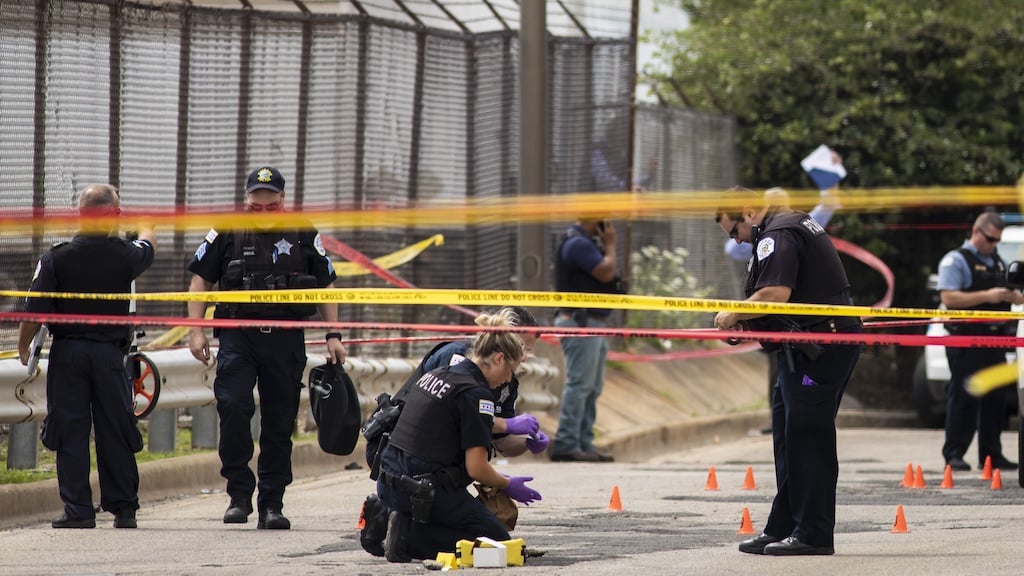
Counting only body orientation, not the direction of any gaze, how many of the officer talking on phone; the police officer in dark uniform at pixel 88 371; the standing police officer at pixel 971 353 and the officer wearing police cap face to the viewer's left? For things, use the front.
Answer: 0

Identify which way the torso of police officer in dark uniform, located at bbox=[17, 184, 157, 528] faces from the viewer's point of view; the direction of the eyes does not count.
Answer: away from the camera

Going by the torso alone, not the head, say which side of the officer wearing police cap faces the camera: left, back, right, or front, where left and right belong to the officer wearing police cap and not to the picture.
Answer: front

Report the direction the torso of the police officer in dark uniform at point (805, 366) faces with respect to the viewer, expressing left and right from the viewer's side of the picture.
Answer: facing to the left of the viewer

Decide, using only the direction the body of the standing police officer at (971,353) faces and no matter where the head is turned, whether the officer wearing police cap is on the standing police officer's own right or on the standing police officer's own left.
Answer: on the standing police officer's own right

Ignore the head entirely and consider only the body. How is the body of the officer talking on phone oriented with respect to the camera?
to the viewer's right

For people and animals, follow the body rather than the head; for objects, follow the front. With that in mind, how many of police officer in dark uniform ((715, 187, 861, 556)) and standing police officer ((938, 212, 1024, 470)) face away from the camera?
0
